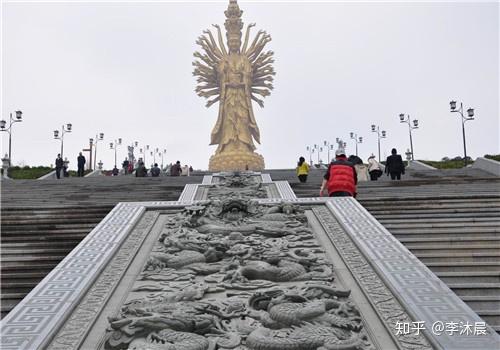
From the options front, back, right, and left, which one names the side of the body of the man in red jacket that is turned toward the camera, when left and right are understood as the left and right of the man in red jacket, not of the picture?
back

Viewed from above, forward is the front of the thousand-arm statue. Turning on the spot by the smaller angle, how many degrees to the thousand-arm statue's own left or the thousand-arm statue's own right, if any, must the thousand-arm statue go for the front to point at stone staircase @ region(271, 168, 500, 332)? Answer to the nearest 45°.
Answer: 0° — it already faces it

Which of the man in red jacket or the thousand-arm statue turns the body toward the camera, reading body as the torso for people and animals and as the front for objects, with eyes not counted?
the thousand-arm statue

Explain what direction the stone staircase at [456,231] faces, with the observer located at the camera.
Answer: facing the viewer

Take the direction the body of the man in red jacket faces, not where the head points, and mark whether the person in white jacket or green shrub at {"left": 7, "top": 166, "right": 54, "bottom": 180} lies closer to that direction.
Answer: the person in white jacket

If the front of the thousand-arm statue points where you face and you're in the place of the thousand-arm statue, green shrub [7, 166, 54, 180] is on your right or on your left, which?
on your right

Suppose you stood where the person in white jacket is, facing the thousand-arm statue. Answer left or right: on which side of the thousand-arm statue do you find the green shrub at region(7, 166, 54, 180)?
left

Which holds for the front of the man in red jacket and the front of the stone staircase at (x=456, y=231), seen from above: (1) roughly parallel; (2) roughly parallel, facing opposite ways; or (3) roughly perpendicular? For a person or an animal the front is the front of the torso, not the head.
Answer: roughly parallel, facing opposite ways

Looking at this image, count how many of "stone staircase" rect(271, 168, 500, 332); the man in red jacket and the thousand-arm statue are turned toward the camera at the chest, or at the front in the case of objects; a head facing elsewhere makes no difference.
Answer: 2

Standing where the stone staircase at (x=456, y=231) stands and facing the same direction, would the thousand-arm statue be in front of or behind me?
behind

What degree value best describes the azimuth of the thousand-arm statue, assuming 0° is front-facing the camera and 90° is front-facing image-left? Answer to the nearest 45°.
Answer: approximately 0°

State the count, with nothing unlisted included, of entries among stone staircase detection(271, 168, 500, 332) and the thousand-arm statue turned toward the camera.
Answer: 2

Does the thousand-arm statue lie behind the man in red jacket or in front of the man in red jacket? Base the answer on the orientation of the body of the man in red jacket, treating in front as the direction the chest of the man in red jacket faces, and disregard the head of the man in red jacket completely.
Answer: in front
